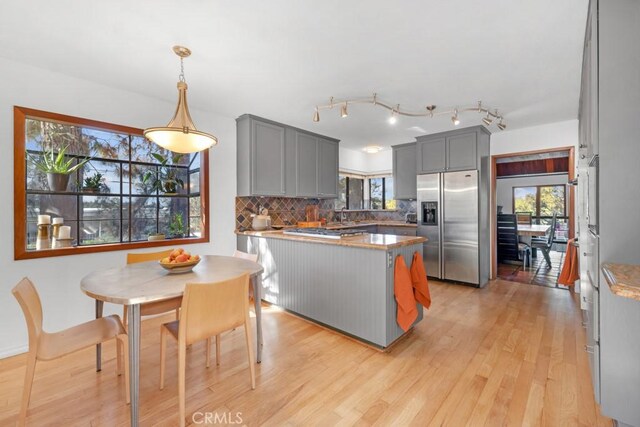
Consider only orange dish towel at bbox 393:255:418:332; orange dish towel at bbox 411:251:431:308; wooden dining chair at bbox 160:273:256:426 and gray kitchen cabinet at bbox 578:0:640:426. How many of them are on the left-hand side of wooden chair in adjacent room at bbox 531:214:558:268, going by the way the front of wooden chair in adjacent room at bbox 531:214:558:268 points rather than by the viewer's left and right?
4

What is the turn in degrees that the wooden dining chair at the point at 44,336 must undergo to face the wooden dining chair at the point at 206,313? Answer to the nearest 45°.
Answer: approximately 45° to its right

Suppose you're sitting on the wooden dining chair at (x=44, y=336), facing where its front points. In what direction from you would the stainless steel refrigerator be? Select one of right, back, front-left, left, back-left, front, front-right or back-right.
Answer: front

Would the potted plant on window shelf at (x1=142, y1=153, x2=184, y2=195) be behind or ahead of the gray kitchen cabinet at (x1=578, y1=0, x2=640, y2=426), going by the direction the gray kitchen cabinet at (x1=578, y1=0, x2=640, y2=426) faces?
ahead

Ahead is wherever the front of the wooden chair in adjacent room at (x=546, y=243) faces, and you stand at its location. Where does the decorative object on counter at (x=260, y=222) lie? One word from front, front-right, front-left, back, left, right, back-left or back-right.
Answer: front-left

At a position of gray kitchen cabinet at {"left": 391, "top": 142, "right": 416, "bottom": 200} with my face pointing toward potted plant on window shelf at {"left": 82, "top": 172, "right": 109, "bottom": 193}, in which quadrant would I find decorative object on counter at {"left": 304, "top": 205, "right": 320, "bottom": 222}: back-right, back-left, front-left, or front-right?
front-right

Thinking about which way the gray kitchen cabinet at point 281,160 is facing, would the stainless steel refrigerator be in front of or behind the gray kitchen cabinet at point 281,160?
in front

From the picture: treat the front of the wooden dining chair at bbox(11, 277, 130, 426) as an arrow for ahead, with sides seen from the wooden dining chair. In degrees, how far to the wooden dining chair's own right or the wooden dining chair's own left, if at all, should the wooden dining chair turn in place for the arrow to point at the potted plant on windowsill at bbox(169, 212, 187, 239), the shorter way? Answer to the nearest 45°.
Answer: approximately 45° to the wooden dining chair's own left

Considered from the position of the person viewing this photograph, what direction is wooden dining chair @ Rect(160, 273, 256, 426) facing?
facing away from the viewer and to the left of the viewer

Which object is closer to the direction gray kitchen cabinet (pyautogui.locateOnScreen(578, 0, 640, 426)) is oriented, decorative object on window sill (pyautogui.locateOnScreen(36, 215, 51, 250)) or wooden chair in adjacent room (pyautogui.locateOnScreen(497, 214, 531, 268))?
the decorative object on window sill

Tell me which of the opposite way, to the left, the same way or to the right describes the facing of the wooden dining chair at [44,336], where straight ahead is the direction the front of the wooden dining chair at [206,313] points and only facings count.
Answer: to the right

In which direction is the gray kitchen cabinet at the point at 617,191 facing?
to the viewer's left

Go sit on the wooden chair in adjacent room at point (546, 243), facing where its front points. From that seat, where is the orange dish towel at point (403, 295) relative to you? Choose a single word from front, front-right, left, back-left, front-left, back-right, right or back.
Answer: left

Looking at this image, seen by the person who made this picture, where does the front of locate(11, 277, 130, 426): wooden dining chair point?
facing to the right of the viewer

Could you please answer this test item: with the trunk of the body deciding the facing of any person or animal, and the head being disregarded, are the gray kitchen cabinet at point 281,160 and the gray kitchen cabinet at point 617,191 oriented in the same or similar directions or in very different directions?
very different directions

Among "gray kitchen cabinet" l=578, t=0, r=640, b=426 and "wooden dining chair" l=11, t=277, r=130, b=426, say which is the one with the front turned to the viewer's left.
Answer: the gray kitchen cabinet
